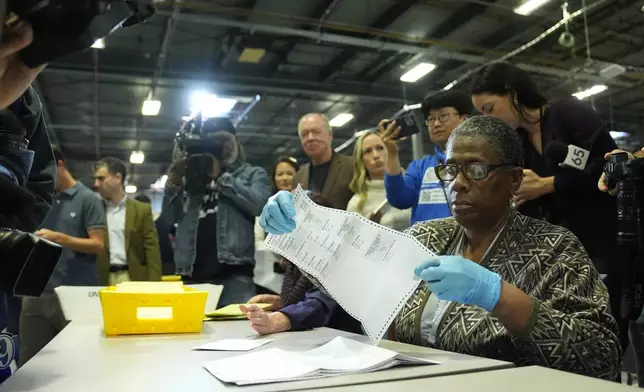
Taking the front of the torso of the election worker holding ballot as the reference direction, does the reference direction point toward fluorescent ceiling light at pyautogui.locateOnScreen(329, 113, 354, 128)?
no

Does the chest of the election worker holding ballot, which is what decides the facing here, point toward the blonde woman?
no

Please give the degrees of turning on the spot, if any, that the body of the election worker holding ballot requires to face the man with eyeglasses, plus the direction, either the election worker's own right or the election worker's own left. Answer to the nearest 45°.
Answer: approximately 135° to the election worker's own right

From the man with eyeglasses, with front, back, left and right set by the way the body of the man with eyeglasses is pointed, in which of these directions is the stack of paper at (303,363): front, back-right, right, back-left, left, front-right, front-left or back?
front-left

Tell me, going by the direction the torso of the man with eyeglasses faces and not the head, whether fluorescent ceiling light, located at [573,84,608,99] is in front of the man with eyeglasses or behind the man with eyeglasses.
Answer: behind

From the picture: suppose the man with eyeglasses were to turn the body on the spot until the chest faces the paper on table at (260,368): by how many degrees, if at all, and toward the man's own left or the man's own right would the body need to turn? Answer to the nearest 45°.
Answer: approximately 45° to the man's own left

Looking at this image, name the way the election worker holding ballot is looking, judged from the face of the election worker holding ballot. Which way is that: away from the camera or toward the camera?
toward the camera

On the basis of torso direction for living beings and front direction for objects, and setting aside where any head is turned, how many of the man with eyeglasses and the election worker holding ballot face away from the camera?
0

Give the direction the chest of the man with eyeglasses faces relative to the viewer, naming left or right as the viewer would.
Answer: facing the viewer and to the left of the viewer

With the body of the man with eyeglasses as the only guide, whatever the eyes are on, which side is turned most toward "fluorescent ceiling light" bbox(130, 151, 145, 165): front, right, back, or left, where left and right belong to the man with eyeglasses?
right

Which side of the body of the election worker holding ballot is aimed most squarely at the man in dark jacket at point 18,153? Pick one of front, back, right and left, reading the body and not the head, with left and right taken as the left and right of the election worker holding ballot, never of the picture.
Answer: front

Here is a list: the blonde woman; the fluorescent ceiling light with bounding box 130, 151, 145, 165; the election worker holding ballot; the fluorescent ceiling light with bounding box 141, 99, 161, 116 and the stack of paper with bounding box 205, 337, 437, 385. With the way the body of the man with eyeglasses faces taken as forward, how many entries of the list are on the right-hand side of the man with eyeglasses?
3

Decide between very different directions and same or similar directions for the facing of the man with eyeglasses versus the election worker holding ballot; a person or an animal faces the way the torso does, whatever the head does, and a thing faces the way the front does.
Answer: same or similar directions

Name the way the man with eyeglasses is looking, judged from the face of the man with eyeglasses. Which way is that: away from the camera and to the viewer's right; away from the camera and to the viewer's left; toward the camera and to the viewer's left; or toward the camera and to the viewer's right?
toward the camera and to the viewer's left

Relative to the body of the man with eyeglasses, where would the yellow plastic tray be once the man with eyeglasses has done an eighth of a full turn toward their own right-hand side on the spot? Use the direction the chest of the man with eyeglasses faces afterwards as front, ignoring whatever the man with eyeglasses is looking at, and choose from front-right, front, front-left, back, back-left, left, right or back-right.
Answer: front-left

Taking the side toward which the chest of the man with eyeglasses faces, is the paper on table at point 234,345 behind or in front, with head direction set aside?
in front

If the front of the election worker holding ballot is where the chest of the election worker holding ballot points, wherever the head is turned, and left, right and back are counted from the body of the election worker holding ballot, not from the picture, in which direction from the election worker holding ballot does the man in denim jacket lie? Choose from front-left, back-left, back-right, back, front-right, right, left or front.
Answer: right

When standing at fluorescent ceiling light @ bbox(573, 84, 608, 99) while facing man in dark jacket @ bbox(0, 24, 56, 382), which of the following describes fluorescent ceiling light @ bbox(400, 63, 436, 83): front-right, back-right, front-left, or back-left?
front-right
